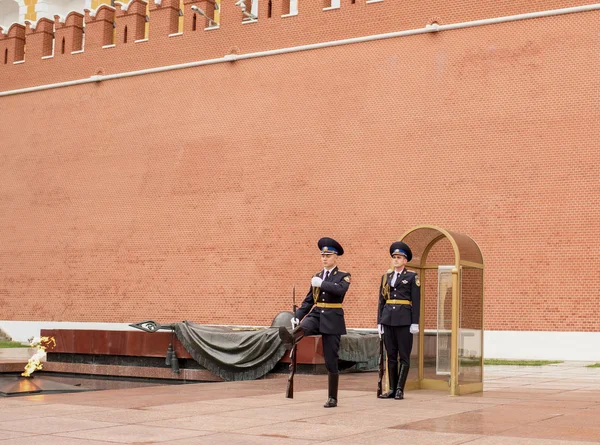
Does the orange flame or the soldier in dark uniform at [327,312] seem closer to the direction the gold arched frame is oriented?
the soldier in dark uniform

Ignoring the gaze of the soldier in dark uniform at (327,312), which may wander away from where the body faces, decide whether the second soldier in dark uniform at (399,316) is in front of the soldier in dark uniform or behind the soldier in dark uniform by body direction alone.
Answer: behind

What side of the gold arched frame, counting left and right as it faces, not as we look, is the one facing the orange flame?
right

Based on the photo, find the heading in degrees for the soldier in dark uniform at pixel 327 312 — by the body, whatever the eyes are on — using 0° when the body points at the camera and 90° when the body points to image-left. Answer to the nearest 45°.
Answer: approximately 45°

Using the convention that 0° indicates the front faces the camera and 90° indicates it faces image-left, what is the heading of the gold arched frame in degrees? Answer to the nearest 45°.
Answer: approximately 45°

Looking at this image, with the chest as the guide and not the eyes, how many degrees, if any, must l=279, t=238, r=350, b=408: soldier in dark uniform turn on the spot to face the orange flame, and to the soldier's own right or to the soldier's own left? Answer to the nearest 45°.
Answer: approximately 90° to the soldier's own right

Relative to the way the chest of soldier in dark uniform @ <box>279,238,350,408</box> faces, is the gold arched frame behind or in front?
behind
